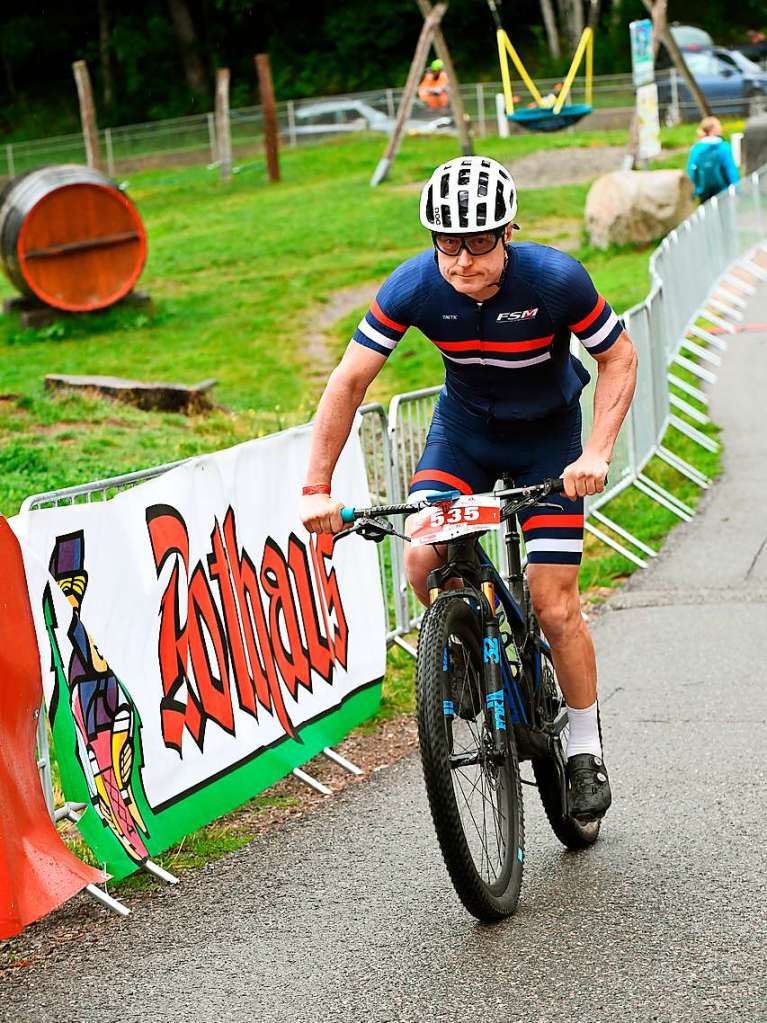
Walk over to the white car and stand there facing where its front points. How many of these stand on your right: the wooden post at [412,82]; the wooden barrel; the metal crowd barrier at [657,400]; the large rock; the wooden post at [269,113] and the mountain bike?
6

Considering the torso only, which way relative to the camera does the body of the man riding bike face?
toward the camera

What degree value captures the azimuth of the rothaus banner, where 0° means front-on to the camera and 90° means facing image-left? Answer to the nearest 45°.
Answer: approximately 315°

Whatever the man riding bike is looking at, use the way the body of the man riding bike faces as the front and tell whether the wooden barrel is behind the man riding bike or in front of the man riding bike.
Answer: behind

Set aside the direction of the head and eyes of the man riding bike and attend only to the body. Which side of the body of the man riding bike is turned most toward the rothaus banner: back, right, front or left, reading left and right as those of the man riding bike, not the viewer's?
right

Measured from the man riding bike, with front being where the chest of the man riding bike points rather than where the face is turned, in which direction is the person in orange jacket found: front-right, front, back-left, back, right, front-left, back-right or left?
back

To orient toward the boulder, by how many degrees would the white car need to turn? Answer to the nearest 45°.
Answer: approximately 45° to its right

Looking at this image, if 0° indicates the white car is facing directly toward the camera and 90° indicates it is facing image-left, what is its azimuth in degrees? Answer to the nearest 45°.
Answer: approximately 270°

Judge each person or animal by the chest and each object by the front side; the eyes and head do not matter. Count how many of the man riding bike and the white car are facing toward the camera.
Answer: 1
